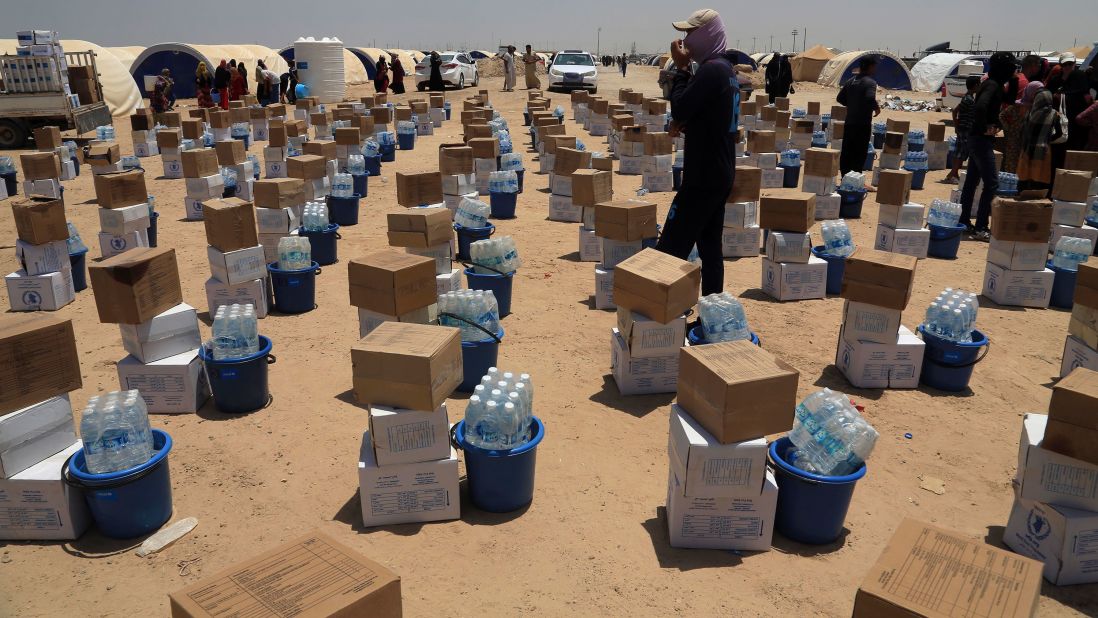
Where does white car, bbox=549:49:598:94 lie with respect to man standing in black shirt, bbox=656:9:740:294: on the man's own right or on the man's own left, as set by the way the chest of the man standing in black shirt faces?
on the man's own right

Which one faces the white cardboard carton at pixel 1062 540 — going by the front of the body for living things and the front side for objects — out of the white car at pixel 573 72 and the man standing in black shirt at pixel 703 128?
the white car

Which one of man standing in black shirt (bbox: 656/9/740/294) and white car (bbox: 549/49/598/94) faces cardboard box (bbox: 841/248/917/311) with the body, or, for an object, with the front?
the white car

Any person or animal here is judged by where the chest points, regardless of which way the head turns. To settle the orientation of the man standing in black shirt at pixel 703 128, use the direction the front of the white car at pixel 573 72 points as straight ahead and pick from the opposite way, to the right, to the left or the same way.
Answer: to the right

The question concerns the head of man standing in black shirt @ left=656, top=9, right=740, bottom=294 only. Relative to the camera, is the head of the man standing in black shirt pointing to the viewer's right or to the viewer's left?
to the viewer's left

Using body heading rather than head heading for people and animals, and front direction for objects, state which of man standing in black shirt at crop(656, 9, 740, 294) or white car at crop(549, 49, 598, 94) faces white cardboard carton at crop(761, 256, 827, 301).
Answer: the white car

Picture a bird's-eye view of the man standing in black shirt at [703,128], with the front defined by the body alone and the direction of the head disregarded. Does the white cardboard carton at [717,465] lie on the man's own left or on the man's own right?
on the man's own left

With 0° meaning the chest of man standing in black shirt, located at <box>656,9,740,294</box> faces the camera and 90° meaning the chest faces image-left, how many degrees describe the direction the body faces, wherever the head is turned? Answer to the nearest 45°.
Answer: approximately 90°

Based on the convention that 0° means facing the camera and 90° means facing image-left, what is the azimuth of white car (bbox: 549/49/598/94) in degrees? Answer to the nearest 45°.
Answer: approximately 0°

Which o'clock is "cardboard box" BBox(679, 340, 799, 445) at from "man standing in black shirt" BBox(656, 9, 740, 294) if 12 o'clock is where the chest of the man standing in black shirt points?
The cardboard box is roughly at 9 o'clock from the man standing in black shirt.

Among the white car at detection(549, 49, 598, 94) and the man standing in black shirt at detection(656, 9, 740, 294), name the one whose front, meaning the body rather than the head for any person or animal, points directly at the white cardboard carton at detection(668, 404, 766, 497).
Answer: the white car

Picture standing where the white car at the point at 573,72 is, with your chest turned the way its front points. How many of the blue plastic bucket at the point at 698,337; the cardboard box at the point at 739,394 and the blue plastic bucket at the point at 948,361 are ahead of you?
3
